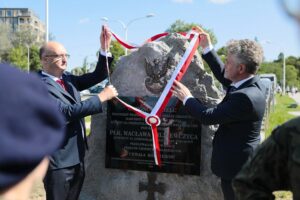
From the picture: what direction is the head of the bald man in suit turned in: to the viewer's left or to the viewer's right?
to the viewer's right

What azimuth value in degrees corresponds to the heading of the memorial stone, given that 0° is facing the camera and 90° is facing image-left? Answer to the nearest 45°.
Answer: approximately 0°

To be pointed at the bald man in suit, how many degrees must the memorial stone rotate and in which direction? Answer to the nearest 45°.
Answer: approximately 45° to its right
